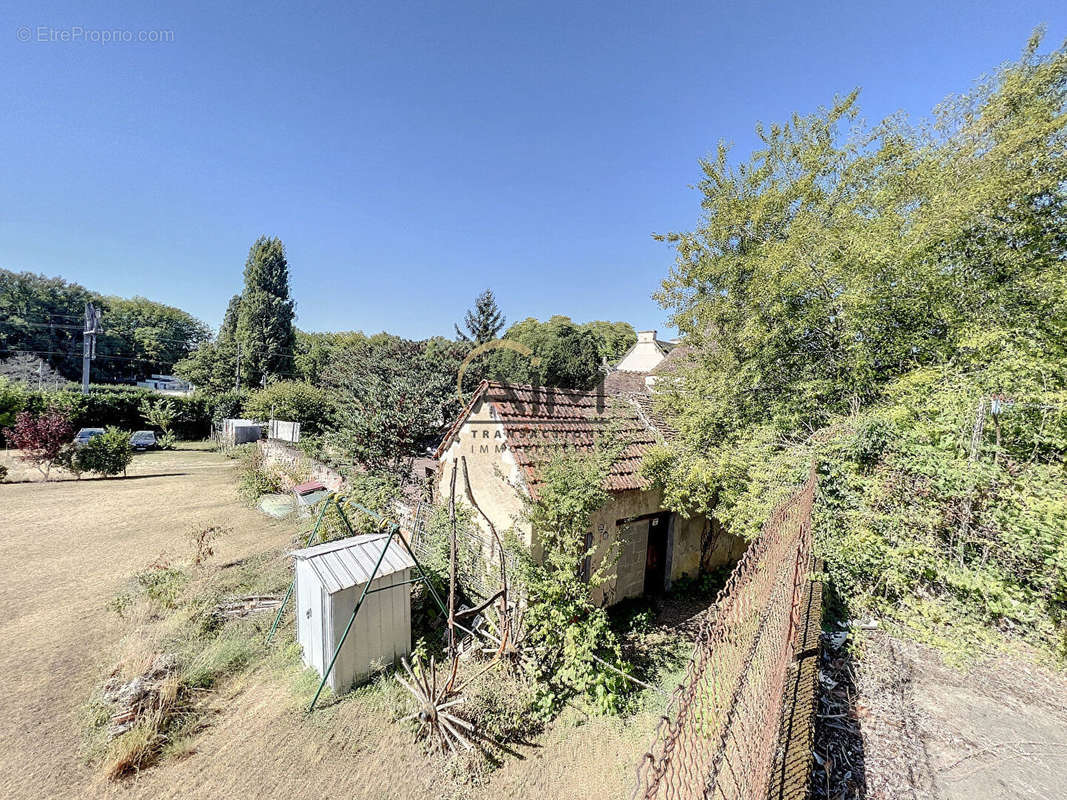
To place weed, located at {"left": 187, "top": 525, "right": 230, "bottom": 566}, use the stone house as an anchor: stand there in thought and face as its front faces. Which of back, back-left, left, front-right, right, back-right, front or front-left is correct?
back-right

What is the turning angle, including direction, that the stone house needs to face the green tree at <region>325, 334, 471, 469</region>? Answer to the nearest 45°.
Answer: approximately 180°

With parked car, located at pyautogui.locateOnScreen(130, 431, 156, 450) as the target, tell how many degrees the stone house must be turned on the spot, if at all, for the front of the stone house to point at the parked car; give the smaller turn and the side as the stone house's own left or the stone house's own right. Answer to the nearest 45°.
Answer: approximately 180°

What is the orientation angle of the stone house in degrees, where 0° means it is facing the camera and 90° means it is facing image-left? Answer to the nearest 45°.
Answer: approximately 315°

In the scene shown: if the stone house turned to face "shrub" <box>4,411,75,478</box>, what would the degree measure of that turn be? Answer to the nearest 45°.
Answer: approximately 135° to its right

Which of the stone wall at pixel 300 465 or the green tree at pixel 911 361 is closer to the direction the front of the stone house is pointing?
the green tree

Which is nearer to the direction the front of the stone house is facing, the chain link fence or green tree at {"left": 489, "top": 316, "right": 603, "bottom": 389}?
the chain link fence

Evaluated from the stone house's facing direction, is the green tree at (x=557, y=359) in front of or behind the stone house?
behind

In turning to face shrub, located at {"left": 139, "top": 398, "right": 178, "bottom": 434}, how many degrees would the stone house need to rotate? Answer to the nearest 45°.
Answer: approximately 180°

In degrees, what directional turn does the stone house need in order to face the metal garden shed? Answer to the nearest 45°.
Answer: approximately 90° to its right

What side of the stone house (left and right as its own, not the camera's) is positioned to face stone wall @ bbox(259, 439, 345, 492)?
back

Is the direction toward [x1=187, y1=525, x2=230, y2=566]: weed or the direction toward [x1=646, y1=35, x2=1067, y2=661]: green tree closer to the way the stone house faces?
the green tree

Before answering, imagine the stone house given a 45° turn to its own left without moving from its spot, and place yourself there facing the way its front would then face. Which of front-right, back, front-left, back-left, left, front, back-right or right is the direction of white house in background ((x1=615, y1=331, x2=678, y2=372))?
left

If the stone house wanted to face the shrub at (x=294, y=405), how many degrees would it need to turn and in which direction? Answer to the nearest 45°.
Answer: approximately 180°

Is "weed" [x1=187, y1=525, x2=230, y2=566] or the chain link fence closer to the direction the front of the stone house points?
the chain link fence

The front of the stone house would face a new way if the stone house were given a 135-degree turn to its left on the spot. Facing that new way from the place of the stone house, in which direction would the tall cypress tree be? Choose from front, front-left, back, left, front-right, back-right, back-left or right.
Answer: front-left

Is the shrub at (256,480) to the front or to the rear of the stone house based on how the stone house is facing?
to the rear
